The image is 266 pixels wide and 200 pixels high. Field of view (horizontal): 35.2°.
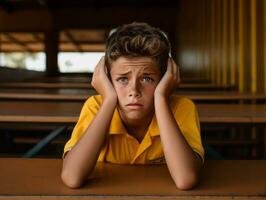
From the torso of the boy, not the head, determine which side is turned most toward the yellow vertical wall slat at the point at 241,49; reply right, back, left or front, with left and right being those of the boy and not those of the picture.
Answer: back

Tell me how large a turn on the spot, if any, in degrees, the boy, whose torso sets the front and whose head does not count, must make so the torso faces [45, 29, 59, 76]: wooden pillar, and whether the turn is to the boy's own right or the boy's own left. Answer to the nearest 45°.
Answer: approximately 180°

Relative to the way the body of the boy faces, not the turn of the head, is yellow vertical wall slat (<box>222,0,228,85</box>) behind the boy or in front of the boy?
behind

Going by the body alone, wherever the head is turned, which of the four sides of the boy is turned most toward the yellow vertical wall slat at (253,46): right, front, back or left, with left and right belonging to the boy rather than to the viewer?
back

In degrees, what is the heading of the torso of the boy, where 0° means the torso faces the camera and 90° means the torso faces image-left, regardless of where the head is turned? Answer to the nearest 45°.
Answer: approximately 0°

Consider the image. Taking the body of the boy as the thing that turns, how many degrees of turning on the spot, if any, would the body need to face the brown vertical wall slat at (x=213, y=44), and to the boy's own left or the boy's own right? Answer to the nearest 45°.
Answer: approximately 180°
